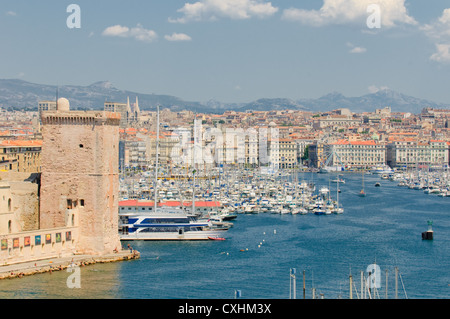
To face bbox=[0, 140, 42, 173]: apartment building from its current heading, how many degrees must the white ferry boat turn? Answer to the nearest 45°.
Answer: approximately 135° to its left

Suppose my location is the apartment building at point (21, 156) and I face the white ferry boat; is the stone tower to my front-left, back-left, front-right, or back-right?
front-right

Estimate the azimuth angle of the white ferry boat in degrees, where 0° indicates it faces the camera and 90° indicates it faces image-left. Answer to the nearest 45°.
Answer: approximately 270°

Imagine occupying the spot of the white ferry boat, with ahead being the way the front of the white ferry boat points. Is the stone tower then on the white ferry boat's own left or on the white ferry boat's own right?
on the white ferry boat's own right
